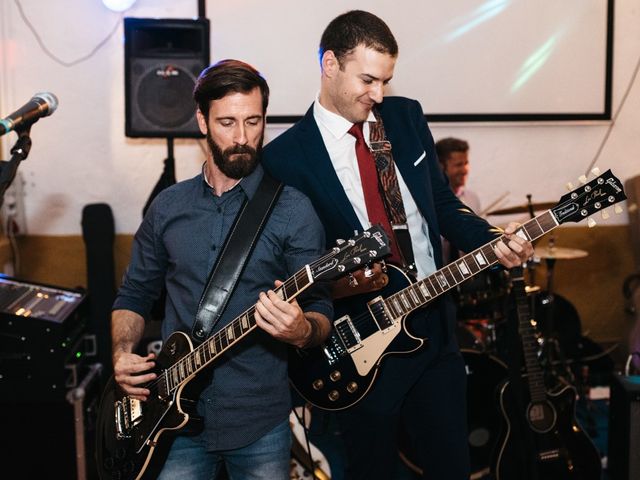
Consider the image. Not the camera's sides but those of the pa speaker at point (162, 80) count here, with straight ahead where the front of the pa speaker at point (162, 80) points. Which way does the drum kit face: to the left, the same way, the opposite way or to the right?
the same way

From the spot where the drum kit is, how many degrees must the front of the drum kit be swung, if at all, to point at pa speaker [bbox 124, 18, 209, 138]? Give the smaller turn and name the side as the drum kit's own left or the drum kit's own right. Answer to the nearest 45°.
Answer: approximately 45° to the drum kit's own right

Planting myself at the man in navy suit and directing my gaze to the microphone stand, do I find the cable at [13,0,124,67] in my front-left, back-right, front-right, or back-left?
front-right

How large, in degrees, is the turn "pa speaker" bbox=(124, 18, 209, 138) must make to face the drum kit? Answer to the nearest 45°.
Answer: approximately 90° to its left

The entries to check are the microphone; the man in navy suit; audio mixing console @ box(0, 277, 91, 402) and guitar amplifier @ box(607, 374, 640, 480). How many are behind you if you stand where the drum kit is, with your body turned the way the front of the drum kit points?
0

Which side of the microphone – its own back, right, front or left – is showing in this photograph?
right

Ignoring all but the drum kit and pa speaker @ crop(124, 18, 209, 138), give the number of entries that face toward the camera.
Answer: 2

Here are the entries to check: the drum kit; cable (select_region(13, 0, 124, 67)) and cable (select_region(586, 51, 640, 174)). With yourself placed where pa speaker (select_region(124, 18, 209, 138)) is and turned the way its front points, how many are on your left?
2

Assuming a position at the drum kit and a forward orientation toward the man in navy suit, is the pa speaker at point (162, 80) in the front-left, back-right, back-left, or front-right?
front-right

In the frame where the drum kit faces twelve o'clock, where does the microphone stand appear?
The microphone stand is roughly at 1 o'clock from the drum kit.

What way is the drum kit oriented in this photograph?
toward the camera

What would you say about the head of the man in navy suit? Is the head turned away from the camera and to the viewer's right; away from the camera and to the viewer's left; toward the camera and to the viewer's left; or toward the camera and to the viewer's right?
toward the camera and to the viewer's right

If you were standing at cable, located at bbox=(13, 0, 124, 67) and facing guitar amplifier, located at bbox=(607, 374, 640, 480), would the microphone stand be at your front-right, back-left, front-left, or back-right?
front-right

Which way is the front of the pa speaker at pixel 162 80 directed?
toward the camera

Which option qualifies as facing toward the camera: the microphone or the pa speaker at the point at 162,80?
the pa speaker

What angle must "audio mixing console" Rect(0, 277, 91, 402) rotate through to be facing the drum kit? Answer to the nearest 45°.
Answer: approximately 45° to its left
